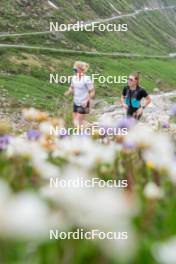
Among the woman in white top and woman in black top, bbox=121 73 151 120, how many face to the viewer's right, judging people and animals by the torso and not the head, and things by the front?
0

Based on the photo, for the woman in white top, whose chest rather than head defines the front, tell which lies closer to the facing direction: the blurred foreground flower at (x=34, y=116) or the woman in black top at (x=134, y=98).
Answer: the blurred foreground flower

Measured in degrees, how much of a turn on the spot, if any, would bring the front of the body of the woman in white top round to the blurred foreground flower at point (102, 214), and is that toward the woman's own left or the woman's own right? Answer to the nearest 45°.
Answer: approximately 45° to the woman's own left

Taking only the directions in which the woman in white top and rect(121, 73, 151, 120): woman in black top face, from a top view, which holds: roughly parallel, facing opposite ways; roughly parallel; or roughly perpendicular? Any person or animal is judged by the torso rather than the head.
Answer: roughly parallel

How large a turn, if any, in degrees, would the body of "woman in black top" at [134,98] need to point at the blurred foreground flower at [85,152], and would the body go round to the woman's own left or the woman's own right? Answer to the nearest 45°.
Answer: approximately 45° to the woman's own left

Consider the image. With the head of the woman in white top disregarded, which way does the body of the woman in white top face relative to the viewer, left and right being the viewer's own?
facing the viewer and to the left of the viewer

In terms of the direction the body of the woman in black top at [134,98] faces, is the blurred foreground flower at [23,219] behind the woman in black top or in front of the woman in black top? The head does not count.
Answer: in front

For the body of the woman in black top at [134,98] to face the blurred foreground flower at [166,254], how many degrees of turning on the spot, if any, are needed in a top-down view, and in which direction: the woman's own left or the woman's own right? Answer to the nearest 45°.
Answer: approximately 45° to the woman's own left

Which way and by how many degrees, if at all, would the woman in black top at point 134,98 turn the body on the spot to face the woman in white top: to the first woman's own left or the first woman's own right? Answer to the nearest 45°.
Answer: approximately 45° to the first woman's own right

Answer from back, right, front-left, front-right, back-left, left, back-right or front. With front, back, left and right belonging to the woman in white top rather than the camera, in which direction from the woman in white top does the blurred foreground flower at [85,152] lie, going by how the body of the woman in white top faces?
front-left

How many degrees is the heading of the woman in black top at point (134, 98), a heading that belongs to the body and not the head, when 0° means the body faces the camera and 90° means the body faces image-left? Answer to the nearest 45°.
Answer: approximately 45°

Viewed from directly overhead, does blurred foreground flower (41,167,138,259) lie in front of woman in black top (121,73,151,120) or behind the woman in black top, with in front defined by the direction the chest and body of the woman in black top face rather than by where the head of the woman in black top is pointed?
in front

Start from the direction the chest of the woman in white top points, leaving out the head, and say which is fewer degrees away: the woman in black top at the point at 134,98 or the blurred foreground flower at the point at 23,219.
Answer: the blurred foreground flower
